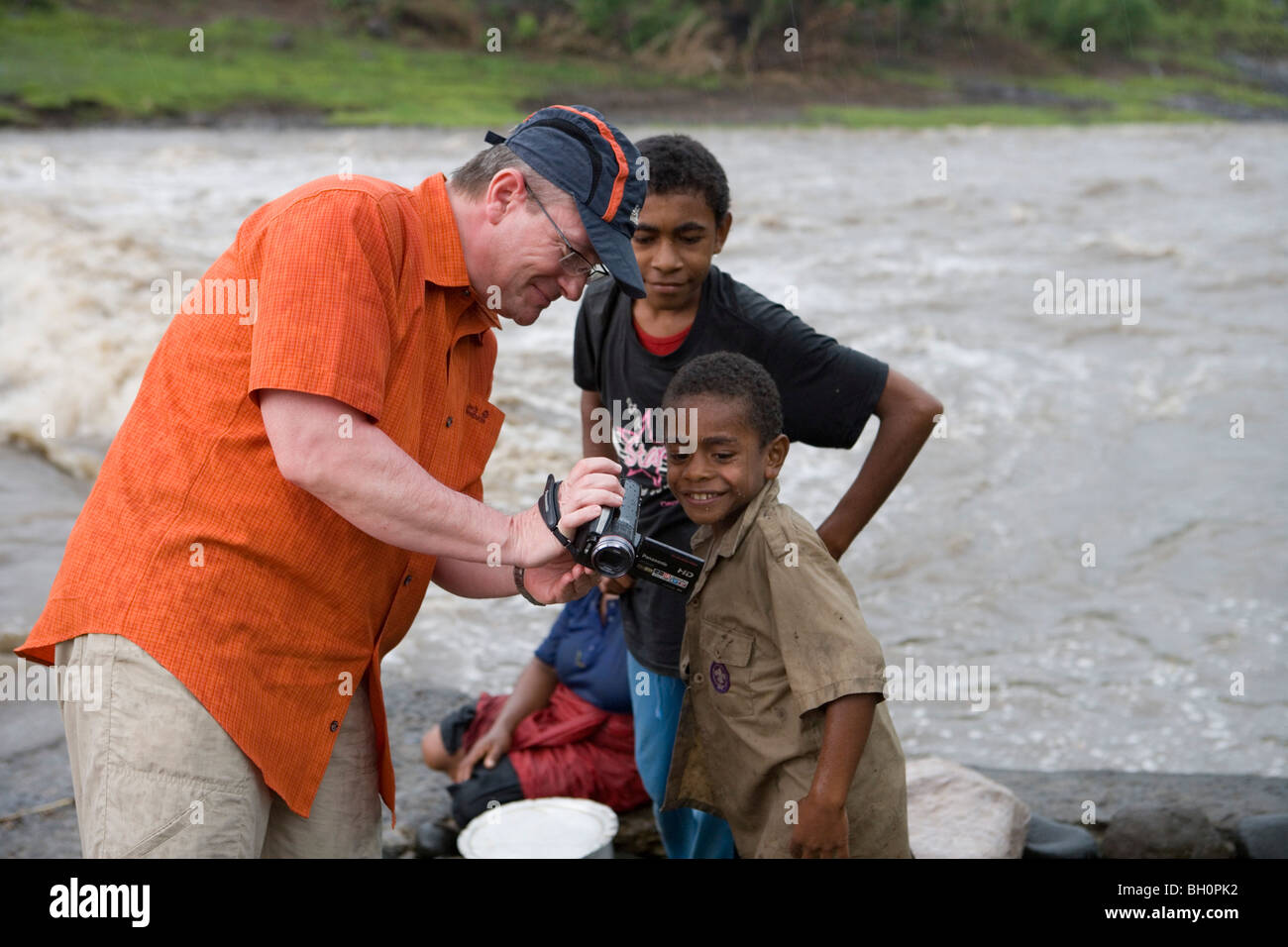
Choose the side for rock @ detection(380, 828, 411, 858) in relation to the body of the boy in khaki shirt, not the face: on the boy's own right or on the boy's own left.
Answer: on the boy's own right

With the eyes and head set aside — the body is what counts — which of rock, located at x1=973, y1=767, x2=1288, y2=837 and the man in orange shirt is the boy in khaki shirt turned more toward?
the man in orange shirt

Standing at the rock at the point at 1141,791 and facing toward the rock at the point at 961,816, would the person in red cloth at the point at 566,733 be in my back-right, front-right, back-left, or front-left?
front-right

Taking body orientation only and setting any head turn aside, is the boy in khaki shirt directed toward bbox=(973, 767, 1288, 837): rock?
no

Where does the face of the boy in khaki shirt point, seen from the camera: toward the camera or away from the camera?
toward the camera

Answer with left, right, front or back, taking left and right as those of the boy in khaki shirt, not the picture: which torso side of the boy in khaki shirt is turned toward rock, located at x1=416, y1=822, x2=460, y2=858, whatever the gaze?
right

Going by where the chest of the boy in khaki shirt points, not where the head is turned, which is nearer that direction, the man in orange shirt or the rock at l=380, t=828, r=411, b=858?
the man in orange shirt

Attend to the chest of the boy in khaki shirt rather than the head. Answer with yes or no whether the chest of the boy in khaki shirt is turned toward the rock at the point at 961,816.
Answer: no

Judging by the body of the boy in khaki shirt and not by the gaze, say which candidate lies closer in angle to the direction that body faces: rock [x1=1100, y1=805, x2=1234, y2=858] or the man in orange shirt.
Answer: the man in orange shirt

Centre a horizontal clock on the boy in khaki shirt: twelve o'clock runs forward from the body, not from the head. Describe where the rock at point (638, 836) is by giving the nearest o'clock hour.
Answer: The rock is roughly at 4 o'clock from the boy in khaki shirt.

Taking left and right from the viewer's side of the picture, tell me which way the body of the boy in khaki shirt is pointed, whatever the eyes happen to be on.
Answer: facing the viewer and to the left of the viewer

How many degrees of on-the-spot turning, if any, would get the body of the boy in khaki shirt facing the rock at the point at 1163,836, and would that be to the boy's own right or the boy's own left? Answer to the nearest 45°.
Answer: approximately 180°

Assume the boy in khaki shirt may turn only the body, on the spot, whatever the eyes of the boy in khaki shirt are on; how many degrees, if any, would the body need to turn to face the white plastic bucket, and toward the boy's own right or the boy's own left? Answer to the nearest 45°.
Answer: approximately 90° to the boy's own right

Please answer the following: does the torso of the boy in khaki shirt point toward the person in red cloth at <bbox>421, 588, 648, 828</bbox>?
no

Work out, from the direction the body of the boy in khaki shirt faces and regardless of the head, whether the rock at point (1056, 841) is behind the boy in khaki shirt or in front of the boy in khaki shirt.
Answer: behind
